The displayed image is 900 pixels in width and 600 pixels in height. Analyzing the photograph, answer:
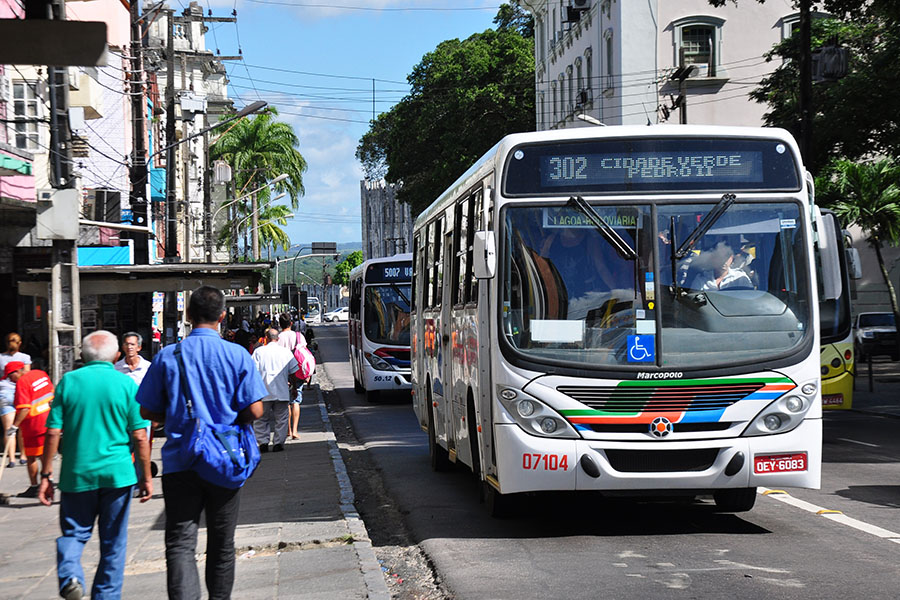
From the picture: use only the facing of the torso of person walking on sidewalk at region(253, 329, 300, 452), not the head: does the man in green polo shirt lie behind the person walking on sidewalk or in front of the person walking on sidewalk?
behind

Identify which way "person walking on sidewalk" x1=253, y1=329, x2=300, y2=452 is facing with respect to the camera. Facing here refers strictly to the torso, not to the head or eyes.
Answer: away from the camera

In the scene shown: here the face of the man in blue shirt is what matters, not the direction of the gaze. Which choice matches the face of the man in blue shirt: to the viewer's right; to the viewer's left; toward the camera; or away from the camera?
away from the camera

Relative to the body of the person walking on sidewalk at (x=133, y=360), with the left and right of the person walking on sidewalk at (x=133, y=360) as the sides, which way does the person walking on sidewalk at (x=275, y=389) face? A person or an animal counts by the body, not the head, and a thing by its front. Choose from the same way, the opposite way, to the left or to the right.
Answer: the opposite way

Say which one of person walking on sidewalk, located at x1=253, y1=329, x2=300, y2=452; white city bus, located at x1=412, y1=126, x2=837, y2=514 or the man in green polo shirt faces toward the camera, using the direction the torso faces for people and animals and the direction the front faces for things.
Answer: the white city bus

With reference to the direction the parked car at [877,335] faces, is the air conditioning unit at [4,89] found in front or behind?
in front

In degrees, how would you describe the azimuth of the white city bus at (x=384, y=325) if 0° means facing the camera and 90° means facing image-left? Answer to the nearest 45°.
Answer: approximately 0°

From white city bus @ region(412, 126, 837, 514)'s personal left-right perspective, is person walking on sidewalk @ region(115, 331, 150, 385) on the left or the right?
on its right

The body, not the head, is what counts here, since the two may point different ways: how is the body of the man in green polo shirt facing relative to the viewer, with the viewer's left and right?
facing away from the viewer

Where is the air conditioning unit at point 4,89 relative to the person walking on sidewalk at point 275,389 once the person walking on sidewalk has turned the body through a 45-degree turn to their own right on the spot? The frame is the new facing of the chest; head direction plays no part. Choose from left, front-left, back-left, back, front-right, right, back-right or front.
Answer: left

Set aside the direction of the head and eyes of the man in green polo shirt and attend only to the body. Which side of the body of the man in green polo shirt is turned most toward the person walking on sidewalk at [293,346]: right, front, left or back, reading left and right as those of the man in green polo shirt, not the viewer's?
front

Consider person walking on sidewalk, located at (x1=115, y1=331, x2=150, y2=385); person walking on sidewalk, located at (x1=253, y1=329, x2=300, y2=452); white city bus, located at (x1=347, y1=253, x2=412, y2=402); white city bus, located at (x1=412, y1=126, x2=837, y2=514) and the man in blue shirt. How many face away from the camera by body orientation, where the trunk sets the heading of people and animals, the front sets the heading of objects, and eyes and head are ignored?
2
